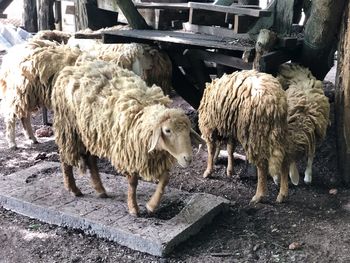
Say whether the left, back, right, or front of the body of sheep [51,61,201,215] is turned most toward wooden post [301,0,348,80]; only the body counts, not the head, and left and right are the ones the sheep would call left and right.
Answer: left

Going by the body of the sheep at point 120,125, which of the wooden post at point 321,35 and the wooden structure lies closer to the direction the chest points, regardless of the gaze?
the wooden post
